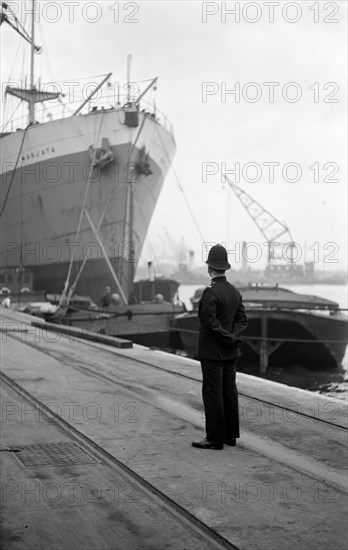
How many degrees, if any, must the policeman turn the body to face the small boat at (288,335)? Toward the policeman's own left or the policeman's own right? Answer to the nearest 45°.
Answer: approximately 45° to the policeman's own right

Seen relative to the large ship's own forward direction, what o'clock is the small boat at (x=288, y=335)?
The small boat is roughly at 1 o'clock from the large ship.

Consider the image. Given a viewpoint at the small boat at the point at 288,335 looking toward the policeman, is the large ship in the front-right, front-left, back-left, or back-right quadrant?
back-right

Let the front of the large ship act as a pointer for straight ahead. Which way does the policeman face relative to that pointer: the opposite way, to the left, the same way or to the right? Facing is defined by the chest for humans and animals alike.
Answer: the opposite way

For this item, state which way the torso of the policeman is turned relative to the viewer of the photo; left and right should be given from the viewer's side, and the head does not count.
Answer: facing away from the viewer and to the left of the viewer
